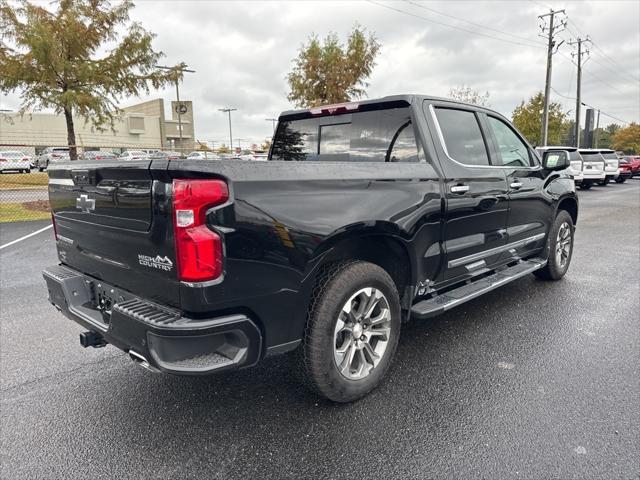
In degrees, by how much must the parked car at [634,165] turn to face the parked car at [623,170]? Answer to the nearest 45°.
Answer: approximately 45° to its left

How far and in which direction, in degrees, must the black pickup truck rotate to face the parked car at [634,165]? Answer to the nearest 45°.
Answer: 0° — it already faces it

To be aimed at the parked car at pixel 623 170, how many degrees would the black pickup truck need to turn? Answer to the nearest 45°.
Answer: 0° — it already faces it

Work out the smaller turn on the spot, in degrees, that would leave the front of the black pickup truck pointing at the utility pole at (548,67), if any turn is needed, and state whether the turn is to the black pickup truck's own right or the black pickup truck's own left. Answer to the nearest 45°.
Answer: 0° — it already faces it

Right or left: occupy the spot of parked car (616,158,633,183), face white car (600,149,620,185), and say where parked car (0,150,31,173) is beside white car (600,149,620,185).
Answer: right

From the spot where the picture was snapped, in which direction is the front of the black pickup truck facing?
facing away from the viewer and to the right of the viewer

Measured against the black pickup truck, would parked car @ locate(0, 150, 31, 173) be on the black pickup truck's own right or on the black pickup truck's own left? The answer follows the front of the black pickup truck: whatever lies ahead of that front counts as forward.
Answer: on the black pickup truck's own left
